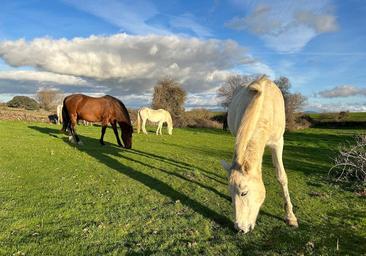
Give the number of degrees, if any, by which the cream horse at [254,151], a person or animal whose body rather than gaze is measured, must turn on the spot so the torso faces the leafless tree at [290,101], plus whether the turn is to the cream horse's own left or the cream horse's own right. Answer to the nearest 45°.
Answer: approximately 180°

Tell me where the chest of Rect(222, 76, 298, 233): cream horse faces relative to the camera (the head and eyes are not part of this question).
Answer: toward the camera

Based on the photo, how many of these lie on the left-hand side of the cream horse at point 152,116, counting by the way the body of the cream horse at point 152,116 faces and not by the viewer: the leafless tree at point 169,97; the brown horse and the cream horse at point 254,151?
1

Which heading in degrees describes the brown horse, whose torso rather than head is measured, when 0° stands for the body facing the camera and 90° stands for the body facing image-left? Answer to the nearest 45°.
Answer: approximately 270°

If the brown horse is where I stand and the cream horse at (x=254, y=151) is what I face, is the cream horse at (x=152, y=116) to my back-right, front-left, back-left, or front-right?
back-left

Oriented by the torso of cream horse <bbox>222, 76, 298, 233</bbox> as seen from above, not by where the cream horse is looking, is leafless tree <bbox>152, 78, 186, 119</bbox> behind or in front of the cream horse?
behind

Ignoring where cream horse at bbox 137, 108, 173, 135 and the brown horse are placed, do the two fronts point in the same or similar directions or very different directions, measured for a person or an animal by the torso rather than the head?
same or similar directions

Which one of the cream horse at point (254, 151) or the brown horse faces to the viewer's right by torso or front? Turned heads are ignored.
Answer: the brown horse

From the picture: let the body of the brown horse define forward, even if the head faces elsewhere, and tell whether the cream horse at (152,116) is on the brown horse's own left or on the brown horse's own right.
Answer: on the brown horse's own left

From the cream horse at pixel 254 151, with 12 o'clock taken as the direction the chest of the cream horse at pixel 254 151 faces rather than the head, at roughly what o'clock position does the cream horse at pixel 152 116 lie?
the cream horse at pixel 152 116 is roughly at 5 o'clock from the cream horse at pixel 254 151.

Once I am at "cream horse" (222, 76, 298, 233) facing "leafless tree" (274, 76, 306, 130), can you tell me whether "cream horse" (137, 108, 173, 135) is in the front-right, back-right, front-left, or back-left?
front-left

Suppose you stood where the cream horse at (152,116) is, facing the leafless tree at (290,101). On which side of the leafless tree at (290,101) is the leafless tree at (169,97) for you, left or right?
left
